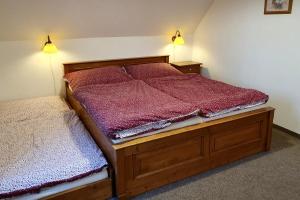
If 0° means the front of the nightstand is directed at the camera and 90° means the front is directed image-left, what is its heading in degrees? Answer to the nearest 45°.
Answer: approximately 315°

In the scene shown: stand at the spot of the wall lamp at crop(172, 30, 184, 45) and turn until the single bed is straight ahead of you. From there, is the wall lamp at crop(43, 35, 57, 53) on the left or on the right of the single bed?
right

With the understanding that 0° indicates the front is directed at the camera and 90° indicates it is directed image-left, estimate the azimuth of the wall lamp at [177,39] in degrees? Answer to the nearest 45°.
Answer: approximately 315°

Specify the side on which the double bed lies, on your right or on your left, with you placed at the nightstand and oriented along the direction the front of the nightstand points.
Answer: on your right

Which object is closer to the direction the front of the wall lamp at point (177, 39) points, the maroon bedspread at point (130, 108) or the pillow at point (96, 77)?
the maroon bedspread

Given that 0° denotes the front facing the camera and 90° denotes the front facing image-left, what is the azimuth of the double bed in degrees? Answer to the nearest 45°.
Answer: approximately 315°

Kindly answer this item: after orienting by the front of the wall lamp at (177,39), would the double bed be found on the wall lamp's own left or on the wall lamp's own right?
on the wall lamp's own right

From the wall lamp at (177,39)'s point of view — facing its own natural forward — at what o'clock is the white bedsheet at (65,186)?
The white bedsheet is roughly at 2 o'clock from the wall lamp.

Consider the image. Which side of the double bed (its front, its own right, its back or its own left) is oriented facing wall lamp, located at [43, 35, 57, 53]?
back
